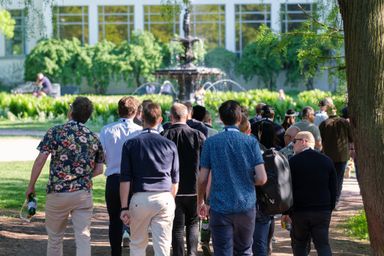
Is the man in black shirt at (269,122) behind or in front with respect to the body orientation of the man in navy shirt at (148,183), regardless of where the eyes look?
in front

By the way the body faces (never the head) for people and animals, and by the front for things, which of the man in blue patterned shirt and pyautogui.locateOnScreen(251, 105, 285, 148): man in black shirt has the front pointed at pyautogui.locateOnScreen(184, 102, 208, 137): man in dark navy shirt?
the man in blue patterned shirt

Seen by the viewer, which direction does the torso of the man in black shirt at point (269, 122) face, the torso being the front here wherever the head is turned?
away from the camera

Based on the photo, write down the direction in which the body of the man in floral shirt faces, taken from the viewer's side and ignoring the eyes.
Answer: away from the camera

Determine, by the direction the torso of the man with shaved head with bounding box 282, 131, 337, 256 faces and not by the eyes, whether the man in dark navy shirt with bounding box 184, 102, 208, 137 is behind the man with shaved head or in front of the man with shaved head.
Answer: in front

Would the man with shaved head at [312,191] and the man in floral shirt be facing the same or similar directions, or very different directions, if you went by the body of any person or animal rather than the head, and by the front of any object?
same or similar directions

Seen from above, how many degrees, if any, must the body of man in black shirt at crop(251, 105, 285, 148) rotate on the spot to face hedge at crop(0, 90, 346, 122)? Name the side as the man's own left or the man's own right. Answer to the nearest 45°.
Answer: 0° — they already face it

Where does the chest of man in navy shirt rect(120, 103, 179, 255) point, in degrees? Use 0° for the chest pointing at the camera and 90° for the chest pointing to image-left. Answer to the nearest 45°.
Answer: approximately 180°

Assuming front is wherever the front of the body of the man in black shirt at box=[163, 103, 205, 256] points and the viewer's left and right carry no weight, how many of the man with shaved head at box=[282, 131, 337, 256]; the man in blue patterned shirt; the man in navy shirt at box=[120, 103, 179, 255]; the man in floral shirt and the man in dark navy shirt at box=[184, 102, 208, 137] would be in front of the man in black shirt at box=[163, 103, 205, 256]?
1

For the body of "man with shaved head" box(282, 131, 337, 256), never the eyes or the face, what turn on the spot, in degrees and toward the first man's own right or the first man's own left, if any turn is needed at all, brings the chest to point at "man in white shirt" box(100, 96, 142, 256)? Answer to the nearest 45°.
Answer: approximately 45° to the first man's own left

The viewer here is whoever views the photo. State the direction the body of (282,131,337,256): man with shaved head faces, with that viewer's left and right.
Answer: facing away from the viewer and to the left of the viewer

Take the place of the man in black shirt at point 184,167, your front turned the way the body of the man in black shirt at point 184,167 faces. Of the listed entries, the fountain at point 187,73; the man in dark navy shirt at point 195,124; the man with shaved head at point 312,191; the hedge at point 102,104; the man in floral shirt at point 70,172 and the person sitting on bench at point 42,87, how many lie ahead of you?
4

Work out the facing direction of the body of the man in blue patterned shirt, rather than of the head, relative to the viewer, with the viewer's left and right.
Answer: facing away from the viewer

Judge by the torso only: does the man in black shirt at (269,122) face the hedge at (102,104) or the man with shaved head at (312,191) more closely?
the hedge

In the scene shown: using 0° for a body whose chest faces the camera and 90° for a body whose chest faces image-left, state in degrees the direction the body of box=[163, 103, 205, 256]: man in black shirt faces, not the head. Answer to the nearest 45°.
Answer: approximately 180°

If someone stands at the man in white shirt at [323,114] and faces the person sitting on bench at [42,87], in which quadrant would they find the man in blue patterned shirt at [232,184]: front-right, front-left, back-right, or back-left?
back-left

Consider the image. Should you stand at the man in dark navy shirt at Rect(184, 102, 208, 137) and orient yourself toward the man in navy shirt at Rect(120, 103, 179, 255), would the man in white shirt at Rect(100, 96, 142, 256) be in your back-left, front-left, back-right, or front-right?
front-right
